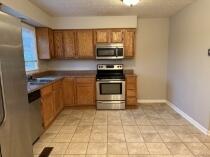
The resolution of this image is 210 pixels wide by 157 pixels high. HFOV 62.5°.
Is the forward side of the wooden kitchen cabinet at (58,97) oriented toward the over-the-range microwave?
yes

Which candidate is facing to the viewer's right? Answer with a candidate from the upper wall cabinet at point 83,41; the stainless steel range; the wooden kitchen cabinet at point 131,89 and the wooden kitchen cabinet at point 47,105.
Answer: the wooden kitchen cabinet at point 47,105

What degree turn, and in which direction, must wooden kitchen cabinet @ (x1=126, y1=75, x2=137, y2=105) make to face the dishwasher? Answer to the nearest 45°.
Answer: approximately 45° to its right

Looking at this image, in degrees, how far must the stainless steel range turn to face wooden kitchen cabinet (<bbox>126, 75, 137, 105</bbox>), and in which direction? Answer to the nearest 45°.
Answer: approximately 90° to its left

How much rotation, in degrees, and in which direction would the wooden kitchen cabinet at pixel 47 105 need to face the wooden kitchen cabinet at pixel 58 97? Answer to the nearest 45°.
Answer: approximately 90° to its left

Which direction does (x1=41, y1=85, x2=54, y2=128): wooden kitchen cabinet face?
to the viewer's right

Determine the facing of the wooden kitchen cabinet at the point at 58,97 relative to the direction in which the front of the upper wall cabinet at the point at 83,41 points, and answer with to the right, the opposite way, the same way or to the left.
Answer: to the left

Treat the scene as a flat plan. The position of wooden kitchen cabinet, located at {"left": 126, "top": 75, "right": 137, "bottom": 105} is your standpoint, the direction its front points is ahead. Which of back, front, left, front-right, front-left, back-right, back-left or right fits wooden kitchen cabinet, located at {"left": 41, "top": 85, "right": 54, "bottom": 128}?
front-right

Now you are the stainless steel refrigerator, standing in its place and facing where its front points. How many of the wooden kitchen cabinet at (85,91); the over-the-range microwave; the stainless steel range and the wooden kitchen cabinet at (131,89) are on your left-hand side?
4

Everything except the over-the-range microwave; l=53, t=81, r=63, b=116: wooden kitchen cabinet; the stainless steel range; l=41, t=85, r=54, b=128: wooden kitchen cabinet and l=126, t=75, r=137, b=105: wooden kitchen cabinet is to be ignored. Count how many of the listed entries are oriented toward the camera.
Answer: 3

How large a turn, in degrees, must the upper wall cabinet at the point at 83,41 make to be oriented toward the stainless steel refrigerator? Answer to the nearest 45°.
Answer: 0° — it already faces it
